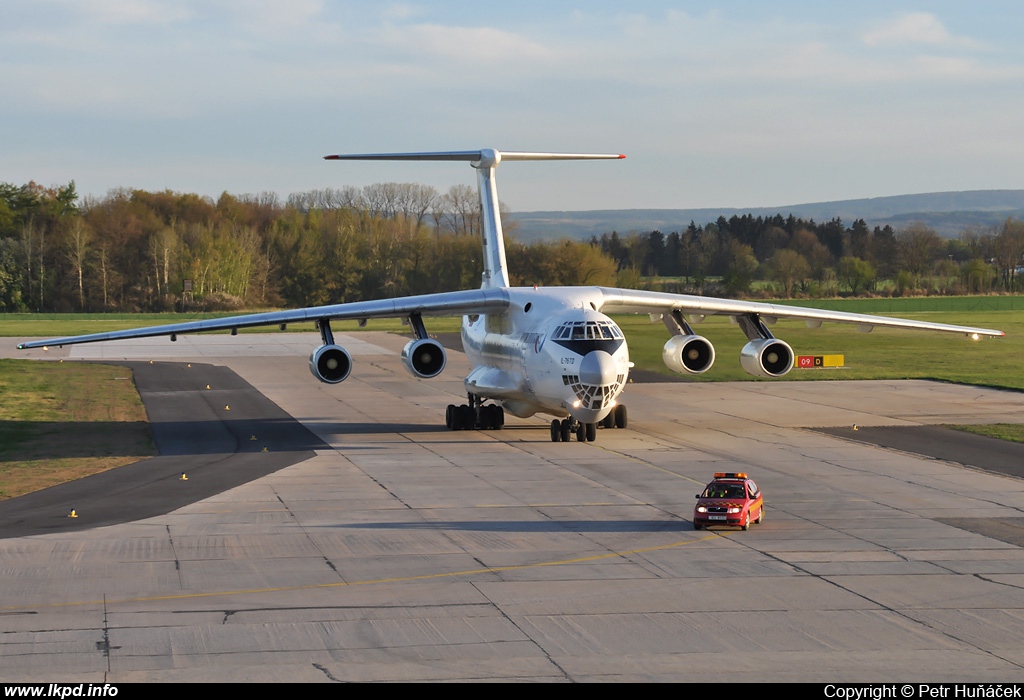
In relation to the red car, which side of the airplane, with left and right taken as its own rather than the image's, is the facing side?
front

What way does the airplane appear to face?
toward the camera
